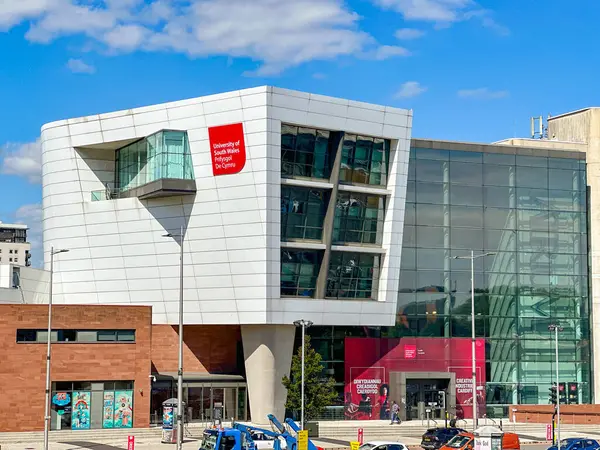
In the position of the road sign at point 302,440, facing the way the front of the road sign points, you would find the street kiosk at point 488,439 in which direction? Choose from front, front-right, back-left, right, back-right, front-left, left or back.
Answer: left

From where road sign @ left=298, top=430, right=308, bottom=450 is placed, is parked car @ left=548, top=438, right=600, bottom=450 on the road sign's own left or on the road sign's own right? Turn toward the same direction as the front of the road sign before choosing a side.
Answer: on the road sign's own left

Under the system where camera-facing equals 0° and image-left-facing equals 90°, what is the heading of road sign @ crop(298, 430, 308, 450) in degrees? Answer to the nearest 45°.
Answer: approximately 0°
